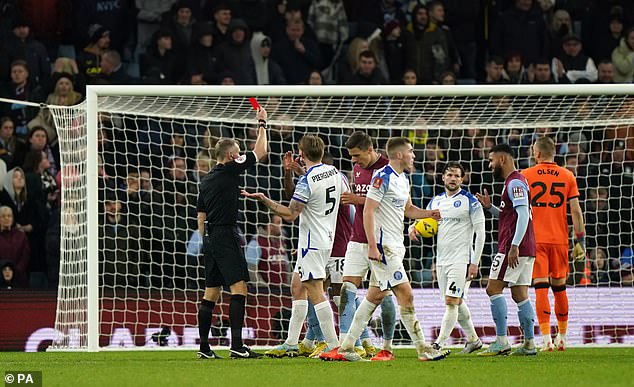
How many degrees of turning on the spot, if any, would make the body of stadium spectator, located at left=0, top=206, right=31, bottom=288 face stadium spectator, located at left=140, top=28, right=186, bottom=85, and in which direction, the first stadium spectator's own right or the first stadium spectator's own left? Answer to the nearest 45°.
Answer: approximately 135° to the first stadium spectator's own left

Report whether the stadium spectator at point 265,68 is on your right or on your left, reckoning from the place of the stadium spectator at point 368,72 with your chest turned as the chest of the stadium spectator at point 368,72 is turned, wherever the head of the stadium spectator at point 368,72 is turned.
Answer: on your right

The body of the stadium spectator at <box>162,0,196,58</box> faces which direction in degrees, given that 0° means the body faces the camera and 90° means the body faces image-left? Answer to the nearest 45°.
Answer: approximately 0°

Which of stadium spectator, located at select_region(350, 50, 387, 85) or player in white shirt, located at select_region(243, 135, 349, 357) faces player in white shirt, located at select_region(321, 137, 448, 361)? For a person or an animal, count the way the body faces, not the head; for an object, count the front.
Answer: the stadium spectator

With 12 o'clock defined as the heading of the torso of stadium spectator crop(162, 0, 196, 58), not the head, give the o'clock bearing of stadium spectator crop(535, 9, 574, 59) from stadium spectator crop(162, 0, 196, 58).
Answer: stadium spectator crop(535, 9, 574, 59) is roughly at 9 o'clock from stadium spectator crop(162, 0, 196, 58).

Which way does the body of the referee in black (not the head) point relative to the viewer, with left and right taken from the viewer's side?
facing away from the viewer and to the right of the viewer

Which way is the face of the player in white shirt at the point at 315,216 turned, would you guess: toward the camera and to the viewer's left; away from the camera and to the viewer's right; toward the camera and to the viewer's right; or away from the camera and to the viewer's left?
away from the camera and to the viewer's left

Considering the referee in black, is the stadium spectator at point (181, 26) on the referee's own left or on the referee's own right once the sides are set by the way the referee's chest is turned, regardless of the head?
on the referee's own left

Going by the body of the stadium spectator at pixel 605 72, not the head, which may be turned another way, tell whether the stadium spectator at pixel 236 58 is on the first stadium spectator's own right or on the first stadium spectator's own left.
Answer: on the first stadium spectator's own right
